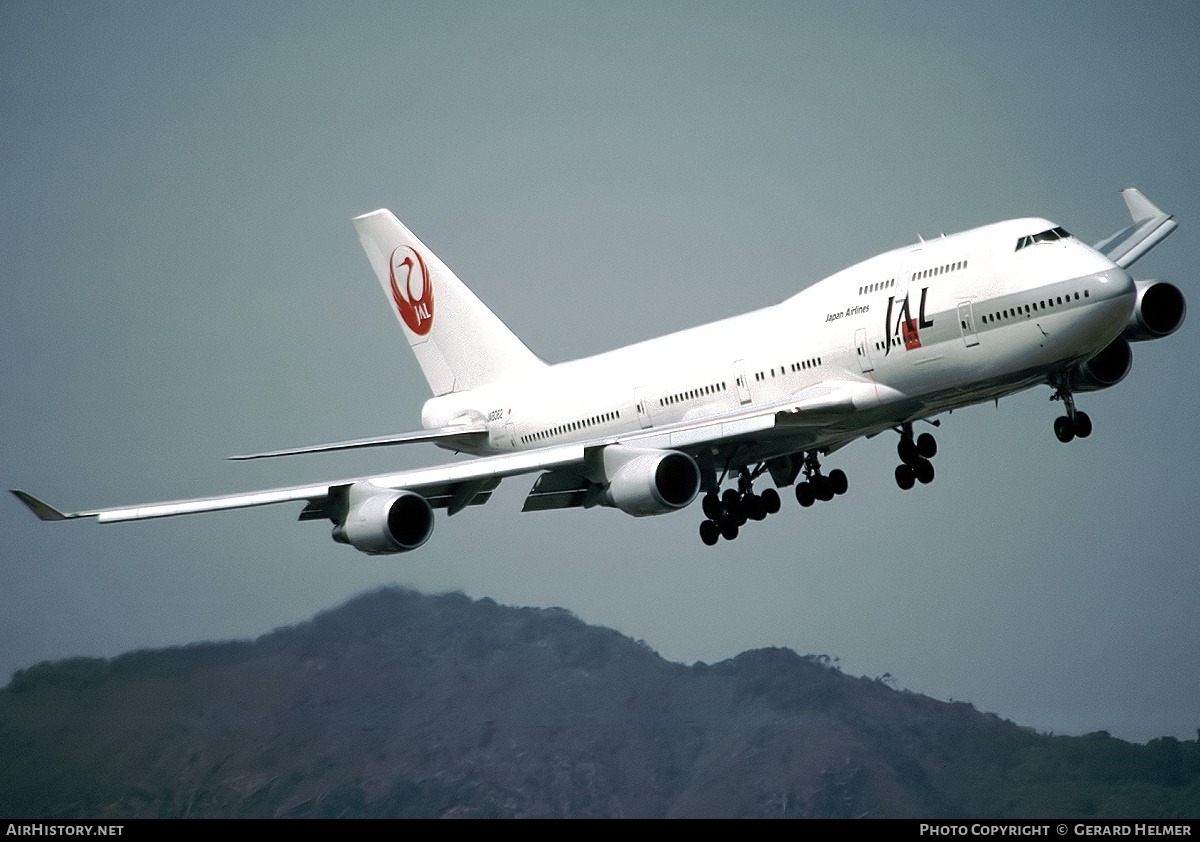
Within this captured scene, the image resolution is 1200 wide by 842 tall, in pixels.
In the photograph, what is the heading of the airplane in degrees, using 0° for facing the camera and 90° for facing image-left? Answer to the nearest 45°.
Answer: approximately 315°
